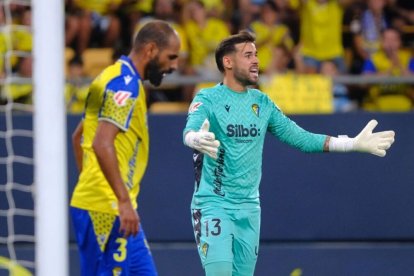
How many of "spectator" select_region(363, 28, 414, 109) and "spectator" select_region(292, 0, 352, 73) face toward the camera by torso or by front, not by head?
2

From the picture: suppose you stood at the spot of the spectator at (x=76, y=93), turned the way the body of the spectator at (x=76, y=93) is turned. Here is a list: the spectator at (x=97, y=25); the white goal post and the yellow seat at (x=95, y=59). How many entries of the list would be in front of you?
1

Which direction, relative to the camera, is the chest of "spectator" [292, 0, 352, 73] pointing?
toward the camera

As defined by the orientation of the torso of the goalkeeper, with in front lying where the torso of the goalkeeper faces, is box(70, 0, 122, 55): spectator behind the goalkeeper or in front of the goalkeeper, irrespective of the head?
behind

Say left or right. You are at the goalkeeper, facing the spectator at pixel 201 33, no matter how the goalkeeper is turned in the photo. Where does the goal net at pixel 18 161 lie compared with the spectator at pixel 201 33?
left

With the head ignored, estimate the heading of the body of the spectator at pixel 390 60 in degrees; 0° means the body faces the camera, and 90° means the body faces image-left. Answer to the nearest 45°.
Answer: approximately 0°

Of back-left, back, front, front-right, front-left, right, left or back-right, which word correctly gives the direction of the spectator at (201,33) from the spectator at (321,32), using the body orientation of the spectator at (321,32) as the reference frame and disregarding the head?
right

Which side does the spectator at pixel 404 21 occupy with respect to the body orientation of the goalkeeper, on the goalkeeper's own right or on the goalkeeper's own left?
on the goalkeeper's own left

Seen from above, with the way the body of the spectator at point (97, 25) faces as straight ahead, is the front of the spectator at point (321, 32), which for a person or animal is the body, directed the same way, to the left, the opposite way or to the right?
the same way

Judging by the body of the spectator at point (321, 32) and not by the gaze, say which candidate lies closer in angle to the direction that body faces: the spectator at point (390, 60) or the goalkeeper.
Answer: the goalkeeper

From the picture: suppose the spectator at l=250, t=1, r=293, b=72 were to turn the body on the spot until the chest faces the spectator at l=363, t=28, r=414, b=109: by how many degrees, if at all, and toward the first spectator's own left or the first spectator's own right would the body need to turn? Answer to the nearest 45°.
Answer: approximately 90° to the first spectator's own left

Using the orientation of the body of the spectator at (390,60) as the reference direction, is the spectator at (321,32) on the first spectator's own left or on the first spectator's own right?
on the first spectator's own right

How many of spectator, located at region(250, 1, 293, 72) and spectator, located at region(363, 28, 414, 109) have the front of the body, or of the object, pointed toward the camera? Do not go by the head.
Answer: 2

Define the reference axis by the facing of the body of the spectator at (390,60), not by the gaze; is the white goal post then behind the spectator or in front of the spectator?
in front

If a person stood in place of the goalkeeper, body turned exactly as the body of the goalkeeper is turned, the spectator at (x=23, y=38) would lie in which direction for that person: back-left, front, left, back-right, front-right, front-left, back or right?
back

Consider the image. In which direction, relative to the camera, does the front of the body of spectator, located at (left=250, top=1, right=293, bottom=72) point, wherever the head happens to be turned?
toward the camera

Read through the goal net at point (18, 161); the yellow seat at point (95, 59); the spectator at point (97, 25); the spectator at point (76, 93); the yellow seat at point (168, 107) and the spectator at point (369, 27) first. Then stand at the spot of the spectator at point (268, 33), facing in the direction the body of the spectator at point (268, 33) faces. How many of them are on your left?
1

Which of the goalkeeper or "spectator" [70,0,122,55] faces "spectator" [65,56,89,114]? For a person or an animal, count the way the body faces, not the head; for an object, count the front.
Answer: "spectator" [70,0,122,55]

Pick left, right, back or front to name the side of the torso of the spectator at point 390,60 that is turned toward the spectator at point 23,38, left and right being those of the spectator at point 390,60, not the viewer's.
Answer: right
